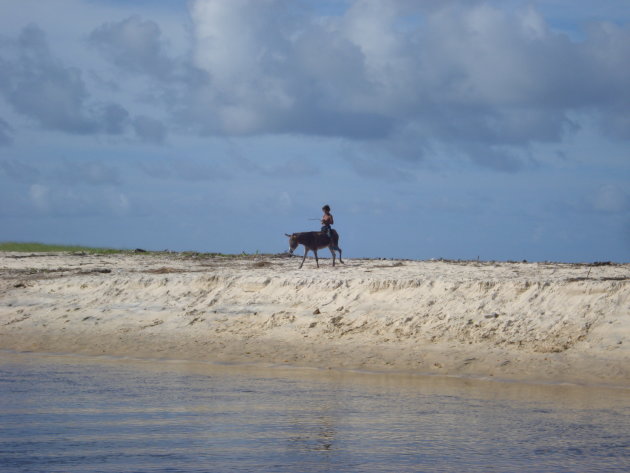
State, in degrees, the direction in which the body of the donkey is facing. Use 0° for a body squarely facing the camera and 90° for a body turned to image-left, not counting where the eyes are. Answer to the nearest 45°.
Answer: approximately 90°
